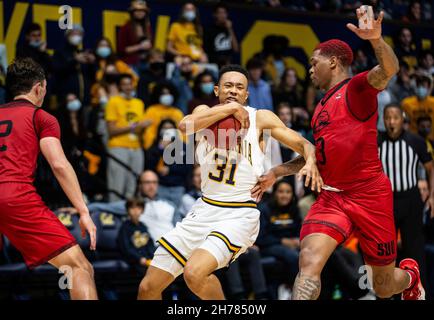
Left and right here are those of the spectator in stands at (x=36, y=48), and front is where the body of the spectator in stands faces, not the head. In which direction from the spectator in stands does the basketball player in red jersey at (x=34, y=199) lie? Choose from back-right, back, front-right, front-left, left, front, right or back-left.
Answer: front

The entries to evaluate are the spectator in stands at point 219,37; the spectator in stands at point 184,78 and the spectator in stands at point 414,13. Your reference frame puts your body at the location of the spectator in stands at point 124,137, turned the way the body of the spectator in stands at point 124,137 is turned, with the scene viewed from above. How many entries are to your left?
3

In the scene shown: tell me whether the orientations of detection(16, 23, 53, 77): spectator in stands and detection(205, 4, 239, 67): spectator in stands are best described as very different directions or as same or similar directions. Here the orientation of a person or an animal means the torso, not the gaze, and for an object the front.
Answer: same or similar directions

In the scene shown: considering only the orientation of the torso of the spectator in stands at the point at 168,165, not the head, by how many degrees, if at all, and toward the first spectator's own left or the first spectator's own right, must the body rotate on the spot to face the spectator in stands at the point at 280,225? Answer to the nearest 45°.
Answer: approximately 90° to the first spectator's own left

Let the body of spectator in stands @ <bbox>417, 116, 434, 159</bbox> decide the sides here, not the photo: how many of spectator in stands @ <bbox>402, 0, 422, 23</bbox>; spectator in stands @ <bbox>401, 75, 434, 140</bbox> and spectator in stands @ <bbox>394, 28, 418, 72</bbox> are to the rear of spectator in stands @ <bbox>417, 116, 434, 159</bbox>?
3

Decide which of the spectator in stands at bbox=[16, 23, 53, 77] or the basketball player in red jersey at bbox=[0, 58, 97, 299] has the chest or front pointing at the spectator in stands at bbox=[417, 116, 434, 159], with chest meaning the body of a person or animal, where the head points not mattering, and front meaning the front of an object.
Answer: the basketball player in red jersey

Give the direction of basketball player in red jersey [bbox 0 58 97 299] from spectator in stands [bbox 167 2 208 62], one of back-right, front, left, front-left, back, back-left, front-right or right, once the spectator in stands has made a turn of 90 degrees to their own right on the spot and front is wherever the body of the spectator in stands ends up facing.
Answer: left

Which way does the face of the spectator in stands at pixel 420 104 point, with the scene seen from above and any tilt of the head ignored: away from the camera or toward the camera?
toward the camera

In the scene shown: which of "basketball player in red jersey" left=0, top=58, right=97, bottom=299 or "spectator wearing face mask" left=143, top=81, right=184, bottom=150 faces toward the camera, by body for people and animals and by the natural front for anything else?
the spectator wearing face mask

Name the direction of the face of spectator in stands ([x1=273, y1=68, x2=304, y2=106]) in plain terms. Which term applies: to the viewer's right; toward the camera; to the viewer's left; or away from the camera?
toward the camera

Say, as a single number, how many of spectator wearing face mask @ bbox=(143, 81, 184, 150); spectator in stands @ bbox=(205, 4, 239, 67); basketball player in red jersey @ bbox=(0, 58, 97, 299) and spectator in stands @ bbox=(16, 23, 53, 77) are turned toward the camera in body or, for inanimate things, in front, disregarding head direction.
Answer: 3

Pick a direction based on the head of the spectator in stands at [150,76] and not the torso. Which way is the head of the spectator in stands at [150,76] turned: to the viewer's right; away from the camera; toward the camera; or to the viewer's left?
toward the camera

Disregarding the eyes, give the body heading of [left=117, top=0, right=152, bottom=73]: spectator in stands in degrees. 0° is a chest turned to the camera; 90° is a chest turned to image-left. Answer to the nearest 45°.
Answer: approximately 315°

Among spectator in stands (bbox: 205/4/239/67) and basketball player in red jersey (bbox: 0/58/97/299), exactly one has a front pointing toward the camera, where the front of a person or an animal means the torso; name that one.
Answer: the spectator in stands

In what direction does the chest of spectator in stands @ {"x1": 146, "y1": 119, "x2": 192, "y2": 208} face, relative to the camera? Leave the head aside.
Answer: toward the camera

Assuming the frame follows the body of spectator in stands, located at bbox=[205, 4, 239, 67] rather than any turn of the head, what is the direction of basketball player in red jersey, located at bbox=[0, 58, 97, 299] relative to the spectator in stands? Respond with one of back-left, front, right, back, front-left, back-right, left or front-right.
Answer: front

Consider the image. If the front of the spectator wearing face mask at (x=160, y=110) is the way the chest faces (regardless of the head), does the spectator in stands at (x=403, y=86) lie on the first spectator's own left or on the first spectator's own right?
on the first spectator's own left

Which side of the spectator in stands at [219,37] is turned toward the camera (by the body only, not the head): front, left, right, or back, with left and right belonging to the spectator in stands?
front
